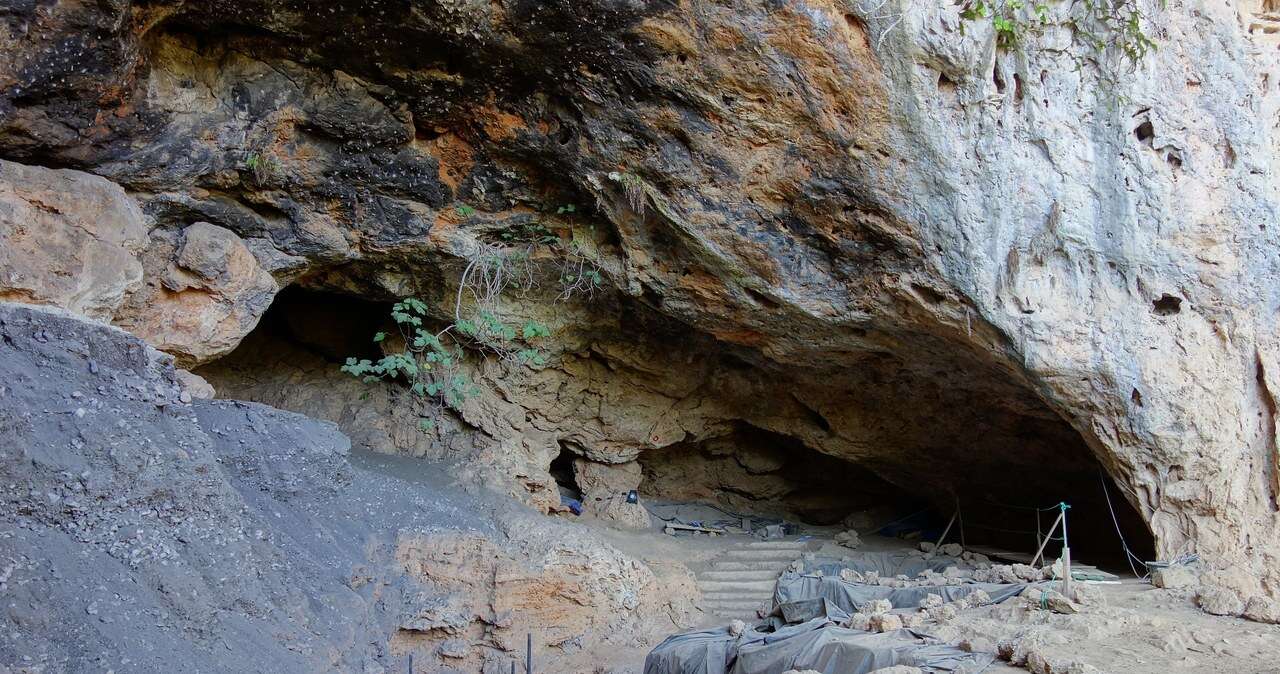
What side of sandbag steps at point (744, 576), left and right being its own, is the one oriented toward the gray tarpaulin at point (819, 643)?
front

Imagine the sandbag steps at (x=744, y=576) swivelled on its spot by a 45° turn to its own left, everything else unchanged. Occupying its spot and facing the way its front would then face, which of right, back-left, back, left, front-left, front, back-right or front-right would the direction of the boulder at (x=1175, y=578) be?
front

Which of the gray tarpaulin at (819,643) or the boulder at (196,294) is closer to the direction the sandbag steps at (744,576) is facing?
the gray tarpaulin

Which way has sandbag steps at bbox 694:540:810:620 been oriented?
toward the camera

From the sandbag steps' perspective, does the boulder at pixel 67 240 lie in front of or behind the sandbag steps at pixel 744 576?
in front

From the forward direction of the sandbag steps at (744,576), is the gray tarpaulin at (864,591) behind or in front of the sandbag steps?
in front

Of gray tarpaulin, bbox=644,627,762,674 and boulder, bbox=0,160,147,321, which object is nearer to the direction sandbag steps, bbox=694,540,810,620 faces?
the gray tarpaulin

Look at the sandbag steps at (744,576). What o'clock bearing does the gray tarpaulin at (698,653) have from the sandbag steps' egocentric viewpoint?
The gray tarpaulin is roughly at 12 o'clock from the sandbag steps.
